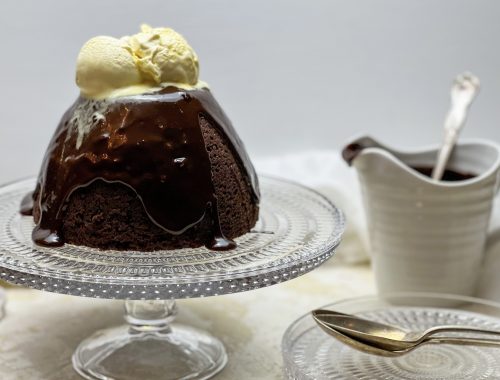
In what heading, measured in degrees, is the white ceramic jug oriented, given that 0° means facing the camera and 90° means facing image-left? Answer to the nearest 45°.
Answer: approximately 90°
